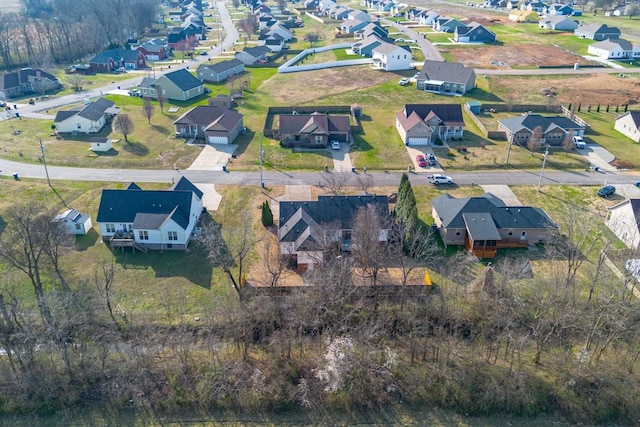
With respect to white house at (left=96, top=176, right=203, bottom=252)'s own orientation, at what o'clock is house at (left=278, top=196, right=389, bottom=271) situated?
The house is roughly at 4 o'clock from the white house.

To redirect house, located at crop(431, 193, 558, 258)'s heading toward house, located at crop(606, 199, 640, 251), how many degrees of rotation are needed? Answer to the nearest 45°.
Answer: approximately 90° to its right

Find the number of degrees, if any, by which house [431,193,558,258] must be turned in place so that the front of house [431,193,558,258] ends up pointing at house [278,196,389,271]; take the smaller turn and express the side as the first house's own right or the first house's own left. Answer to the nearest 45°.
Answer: approximately 135° to the first house's own left

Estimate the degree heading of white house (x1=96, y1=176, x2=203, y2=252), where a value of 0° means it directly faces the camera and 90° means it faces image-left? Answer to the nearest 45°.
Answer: approximately 180°

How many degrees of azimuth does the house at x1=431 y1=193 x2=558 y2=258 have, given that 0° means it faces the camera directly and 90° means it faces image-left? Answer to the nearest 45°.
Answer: approximately 180°

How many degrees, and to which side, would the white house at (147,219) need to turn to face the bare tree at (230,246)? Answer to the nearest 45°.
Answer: approximately 135° to its right

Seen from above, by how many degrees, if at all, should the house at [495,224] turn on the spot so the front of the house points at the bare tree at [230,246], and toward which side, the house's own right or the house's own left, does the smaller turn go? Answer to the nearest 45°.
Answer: approximately 135° to the house's own left

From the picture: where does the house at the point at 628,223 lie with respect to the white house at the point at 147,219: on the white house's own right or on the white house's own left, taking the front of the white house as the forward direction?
on the white house's own right

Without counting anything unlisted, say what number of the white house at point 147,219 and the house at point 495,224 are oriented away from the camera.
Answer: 2

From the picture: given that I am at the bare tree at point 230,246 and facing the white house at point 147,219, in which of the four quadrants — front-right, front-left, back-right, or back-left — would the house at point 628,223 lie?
back-right
